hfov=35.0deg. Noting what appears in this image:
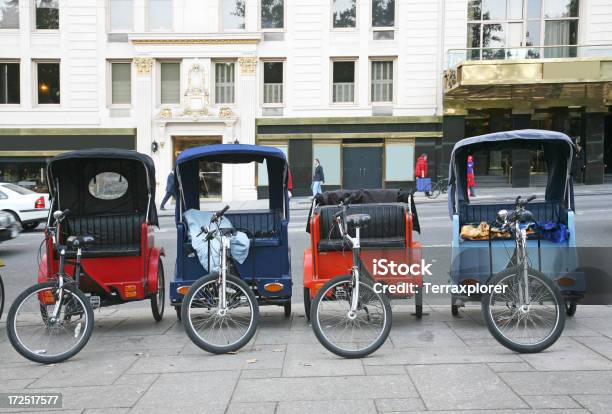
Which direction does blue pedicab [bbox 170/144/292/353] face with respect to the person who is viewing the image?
facing the viewer

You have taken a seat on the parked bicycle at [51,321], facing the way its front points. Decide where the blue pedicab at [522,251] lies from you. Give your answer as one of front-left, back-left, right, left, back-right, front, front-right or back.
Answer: back-left

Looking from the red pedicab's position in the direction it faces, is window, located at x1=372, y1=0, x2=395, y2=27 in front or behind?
behind

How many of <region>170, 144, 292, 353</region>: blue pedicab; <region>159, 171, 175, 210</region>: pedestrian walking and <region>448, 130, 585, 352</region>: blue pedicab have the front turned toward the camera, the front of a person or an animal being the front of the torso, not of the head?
2

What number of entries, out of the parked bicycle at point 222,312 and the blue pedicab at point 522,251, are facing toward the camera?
2

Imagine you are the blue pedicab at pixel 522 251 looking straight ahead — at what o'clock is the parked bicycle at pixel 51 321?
The parked bicycle is roughly at 2 o'clock from the blue pedicab.

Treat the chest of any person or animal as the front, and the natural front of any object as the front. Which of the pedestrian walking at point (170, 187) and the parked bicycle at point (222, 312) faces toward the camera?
the parked bicycle

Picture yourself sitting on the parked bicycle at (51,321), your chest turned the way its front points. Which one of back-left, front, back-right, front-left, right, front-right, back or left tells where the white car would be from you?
back-right

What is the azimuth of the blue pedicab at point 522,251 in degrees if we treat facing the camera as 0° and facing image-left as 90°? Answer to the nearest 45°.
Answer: approximately 0°

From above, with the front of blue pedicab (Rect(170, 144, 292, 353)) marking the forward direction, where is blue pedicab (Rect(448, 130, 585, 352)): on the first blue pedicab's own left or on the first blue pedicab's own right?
on the first blue pedicab's own left
